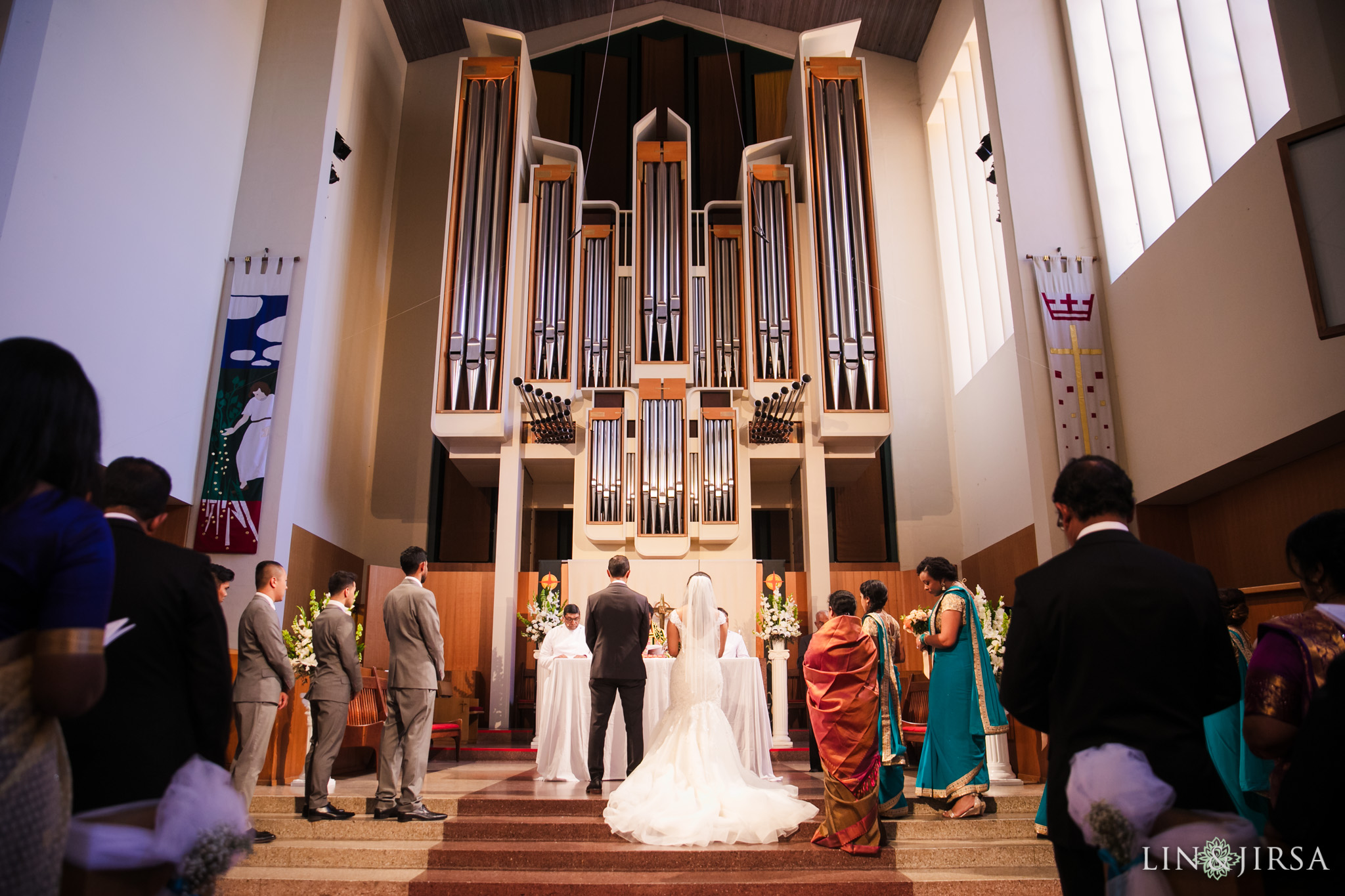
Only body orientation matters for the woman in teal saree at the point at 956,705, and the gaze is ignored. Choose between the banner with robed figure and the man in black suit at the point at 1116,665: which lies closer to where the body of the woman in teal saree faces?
the banner with robed figure

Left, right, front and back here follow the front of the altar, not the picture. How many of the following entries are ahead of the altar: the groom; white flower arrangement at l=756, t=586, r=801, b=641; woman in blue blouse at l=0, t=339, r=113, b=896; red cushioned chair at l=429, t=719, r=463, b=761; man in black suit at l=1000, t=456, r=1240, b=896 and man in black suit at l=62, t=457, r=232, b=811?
4

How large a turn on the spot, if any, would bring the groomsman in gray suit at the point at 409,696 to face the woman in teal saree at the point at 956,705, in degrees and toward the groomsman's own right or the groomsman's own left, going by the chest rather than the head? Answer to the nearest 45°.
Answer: approximately 45° to the groomsman's own right

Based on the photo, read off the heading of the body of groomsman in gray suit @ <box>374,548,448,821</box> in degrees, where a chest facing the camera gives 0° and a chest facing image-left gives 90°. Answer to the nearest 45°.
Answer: approximately 225°

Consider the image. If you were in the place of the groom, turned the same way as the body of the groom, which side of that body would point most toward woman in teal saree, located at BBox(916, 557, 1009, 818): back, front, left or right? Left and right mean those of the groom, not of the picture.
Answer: right

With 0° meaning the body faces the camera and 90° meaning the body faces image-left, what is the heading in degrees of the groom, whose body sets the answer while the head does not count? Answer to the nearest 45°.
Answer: approximately 180°

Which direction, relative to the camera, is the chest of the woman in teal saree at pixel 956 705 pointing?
to the viewer's left

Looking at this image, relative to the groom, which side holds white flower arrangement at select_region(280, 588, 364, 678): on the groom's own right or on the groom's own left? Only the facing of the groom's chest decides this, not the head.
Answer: on the groom's own left

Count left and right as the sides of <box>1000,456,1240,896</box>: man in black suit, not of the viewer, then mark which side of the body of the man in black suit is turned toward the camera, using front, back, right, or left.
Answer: back

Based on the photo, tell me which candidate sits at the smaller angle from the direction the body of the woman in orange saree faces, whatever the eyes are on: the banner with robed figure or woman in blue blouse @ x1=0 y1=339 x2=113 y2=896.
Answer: the banner with robed figure

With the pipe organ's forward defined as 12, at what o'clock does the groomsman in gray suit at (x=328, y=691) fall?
The groomsman in gray suit is roughly at 1 o'clock from the pipe organ.

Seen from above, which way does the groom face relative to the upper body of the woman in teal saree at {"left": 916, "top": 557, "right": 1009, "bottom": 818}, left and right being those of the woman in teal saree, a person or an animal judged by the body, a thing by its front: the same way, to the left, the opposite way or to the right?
to the right

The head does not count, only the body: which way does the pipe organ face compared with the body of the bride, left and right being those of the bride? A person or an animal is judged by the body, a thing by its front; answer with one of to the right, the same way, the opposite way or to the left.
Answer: the opposite way

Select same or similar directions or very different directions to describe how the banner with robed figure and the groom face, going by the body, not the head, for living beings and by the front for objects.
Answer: very different directions

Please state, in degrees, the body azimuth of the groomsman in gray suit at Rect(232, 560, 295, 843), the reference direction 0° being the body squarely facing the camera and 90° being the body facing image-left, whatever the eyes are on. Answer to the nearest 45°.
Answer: approximately 270°

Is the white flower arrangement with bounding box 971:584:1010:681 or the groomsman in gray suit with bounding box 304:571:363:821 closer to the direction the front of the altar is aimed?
the groomsman in gray suit
